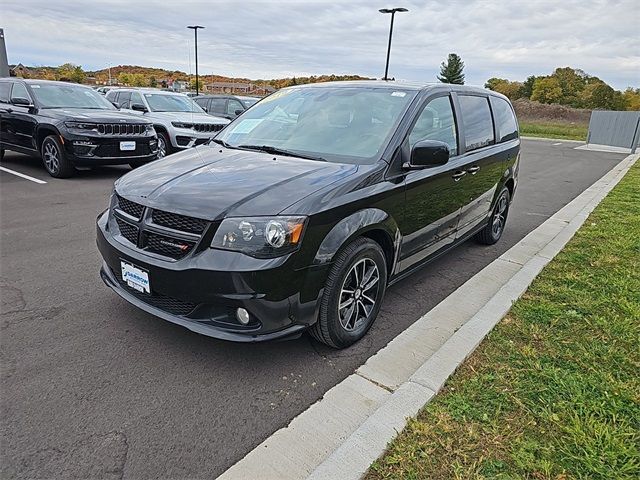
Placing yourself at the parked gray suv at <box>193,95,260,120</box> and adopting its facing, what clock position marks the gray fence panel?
The gray fence panel is roughly at 10 o'clock from the parked gray suv.

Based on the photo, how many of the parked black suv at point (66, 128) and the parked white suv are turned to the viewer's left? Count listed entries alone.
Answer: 0

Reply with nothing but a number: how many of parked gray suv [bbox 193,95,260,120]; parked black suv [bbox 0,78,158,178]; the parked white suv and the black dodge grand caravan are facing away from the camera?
0

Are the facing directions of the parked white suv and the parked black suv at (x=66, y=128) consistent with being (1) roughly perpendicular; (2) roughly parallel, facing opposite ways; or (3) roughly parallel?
roughly parallel

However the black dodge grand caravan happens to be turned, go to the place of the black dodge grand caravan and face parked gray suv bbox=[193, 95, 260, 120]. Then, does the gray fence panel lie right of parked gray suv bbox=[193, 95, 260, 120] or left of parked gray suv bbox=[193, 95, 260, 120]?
right

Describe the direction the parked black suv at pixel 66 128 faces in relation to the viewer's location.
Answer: facing the viewer and to the right of the viewer

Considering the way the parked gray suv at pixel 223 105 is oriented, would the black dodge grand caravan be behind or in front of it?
in front

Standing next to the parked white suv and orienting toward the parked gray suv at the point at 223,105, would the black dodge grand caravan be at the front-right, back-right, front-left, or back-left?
back-right

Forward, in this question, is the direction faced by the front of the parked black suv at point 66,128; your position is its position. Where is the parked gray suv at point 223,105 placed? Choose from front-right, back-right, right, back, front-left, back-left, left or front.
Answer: left

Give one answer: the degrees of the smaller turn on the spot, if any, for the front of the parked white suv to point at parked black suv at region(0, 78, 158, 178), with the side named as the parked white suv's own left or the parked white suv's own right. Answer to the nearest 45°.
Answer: approximately 90° to the parked white suv's own right

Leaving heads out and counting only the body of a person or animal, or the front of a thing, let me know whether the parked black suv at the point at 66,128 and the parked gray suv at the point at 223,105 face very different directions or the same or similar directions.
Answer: same or similar directions

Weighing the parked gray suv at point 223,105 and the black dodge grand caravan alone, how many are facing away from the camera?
0

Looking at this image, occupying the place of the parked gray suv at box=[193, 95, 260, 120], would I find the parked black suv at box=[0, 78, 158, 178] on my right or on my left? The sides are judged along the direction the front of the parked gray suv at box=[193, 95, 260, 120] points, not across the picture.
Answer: on my right

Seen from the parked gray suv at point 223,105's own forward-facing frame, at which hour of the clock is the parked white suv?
The parked white suv is roughly at 2 o'clock from the parked gray suv.

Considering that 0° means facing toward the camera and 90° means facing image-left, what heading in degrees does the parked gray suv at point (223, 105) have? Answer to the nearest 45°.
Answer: approximately 315°

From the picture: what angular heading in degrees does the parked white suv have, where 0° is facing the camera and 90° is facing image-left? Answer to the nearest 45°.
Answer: approximately 315°

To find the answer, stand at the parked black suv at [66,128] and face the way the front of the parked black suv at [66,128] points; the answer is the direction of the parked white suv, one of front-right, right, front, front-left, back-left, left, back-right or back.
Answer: left

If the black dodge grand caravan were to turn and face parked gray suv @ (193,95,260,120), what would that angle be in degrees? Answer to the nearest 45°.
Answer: approximately 135° to its right
